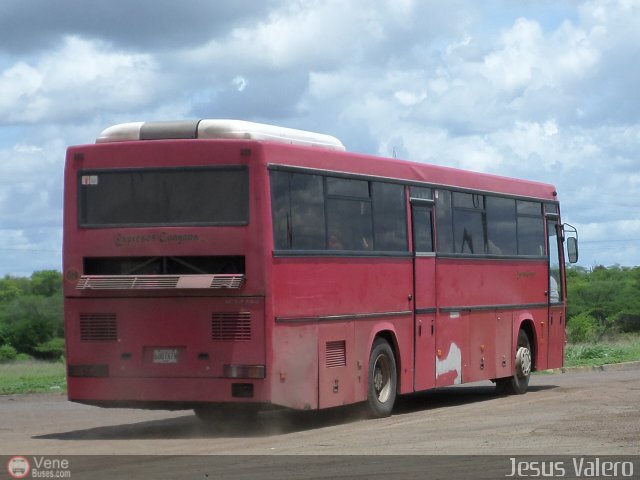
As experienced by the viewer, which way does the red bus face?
facing away from the viewer and to the right of the viewer
